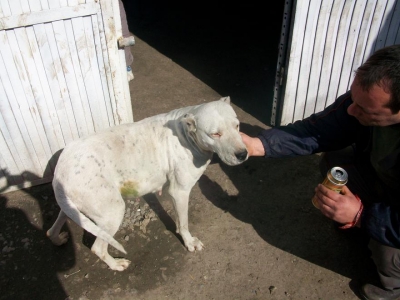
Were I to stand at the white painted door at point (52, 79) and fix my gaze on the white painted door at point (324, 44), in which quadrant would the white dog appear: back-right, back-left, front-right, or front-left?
front-right

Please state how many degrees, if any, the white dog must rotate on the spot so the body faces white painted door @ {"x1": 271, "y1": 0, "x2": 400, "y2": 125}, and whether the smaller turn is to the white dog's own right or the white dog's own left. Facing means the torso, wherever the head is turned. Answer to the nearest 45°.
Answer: approximately 45° to the white dog's own left

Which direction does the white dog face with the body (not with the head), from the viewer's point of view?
to the viewer's right

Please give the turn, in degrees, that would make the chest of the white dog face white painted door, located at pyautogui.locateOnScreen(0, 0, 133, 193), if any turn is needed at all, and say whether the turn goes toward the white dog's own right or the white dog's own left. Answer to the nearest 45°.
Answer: approximately 135° to the white dog's own left
